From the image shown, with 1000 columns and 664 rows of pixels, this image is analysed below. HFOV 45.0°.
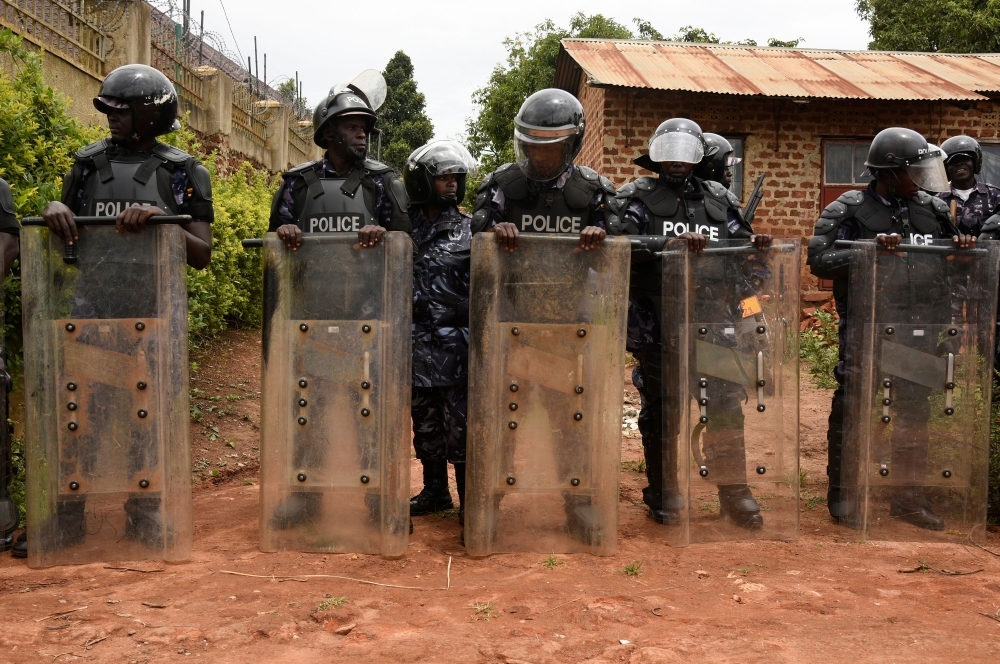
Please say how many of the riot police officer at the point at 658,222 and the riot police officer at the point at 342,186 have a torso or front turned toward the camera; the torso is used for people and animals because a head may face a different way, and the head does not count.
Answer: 2

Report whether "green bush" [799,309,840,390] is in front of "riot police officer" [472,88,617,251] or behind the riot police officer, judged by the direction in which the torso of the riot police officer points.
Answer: behind

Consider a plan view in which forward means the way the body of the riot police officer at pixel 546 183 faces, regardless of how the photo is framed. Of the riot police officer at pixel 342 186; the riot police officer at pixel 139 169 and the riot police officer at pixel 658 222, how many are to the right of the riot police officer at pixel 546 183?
2

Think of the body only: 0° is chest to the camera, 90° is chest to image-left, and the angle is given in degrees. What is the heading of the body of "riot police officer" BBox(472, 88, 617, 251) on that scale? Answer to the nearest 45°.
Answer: approximately 0°

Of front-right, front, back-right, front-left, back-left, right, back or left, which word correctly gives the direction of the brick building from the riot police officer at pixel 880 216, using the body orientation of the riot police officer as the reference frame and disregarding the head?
back-left

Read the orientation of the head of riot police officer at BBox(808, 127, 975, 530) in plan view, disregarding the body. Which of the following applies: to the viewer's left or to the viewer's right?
to the viewer's right

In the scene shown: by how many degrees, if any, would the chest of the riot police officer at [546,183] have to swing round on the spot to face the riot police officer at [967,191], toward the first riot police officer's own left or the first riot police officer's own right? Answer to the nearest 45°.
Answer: approximately 135° to the first riot police officer's own left

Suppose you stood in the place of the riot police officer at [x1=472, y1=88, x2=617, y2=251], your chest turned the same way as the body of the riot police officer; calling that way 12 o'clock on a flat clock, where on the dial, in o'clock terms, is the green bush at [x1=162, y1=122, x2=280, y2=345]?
The green bush is roughly at 5 o'clock from the riot police officer.

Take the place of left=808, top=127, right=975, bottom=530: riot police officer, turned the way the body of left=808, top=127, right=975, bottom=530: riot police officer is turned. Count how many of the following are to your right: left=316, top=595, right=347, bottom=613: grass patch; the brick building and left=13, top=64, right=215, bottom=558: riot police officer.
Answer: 2

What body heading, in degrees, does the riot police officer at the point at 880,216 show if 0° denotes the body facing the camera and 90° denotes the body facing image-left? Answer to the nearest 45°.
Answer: approximately 315°

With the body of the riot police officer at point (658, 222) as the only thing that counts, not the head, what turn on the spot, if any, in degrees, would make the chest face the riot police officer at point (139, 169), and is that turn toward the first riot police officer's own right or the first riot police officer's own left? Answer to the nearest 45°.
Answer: approximately 45° to the first riot police officer's own right
